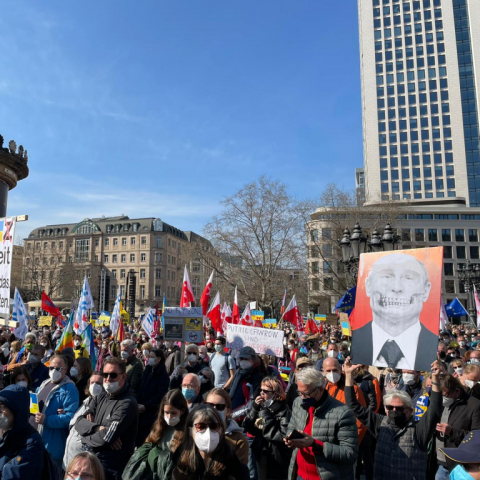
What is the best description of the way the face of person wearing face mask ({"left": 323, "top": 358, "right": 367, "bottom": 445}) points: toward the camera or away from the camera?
toward the camera

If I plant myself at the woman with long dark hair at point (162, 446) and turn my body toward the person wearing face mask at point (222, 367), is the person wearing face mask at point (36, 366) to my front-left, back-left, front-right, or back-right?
front-left

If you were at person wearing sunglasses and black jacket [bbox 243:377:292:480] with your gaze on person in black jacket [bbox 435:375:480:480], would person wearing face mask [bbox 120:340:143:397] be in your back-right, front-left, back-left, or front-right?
back-left

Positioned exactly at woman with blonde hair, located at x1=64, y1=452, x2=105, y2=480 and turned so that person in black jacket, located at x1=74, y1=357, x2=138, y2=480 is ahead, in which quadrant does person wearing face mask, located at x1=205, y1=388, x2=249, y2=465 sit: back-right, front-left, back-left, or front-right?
front-right

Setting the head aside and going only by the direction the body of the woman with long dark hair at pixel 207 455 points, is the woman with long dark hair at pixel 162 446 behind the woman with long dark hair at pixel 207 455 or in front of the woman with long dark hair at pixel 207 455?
behind

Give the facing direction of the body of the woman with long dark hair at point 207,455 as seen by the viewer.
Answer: toward the camera

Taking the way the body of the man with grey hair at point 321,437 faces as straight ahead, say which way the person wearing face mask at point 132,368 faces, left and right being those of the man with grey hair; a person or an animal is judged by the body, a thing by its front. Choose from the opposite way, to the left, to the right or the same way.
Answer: the same way

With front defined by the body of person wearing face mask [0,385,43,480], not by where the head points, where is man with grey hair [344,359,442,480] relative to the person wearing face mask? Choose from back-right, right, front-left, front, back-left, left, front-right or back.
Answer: back-left

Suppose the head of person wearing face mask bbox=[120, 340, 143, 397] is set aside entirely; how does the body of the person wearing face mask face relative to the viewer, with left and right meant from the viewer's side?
facing the viewer and to the left of the viewer

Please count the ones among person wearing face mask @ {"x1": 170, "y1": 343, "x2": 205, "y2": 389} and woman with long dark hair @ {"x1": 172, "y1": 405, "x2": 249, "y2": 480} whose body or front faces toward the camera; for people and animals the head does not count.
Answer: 2

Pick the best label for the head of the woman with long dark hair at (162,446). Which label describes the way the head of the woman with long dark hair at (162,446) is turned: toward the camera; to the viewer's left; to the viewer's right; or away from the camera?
toward the camera

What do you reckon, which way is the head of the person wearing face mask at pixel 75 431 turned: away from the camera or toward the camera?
toward the camera

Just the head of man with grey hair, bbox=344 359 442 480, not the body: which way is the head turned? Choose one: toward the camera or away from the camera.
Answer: toward the camera

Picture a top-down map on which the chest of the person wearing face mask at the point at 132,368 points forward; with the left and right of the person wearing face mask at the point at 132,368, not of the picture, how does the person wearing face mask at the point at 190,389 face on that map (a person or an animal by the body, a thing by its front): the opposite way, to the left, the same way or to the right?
the same way

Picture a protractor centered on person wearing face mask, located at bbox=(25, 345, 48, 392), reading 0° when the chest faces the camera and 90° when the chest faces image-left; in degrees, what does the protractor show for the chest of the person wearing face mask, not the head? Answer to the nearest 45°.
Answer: approximately 45°
